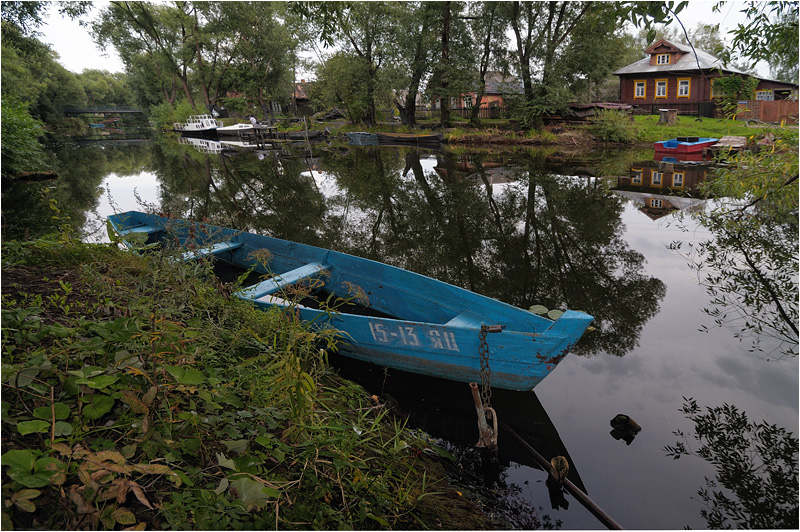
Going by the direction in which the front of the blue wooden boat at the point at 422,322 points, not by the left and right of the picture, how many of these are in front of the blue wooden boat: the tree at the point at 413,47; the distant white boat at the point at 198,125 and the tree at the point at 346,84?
0

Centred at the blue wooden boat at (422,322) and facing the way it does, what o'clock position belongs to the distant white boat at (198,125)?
The distant white boat is roughly at 7 o'clock from the blue wooden boat.

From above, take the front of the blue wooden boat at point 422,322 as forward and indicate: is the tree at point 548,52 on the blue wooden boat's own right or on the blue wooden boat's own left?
on the blue wooden boat's own left

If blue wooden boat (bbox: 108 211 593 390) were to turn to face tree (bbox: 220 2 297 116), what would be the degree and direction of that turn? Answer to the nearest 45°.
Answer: approximately 135° to its left

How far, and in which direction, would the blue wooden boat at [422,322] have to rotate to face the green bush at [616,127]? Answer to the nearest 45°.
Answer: approximately 90° to its left

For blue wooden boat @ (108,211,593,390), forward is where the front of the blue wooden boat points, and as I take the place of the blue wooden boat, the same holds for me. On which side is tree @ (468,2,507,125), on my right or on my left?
on my left

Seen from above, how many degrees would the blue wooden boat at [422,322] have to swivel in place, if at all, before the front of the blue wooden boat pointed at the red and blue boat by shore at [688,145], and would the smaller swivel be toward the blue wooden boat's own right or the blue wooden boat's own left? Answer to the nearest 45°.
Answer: approximately 90° to the blue wooden boat's own left

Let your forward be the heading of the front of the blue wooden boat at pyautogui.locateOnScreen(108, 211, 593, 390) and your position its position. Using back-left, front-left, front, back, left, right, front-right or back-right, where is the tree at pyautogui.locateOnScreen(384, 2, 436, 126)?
back-left

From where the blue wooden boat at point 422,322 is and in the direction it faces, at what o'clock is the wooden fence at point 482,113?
The wooden fence is roughly at 8 o'clock from the blue wooden boat.

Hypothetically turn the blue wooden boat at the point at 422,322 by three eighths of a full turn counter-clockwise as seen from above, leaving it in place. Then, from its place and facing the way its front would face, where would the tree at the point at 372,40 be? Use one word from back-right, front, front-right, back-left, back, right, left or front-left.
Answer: front

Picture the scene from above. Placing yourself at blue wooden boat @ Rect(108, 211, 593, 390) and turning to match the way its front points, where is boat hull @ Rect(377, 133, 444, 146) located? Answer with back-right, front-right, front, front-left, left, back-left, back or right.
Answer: back-left

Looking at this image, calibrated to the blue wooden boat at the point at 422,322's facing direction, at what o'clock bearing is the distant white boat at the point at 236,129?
The distant white boat is roughly at 7 o'clock from the blue wooden boat.

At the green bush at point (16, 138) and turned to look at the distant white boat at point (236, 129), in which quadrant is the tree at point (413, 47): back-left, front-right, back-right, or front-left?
front-right

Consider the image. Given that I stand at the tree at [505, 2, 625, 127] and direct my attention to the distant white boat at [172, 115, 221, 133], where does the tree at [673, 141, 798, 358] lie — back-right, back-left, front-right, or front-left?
back-left

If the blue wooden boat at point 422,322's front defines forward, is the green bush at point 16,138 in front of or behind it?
behind

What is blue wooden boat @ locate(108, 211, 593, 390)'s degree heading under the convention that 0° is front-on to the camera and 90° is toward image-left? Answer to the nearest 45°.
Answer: approximately 315°
